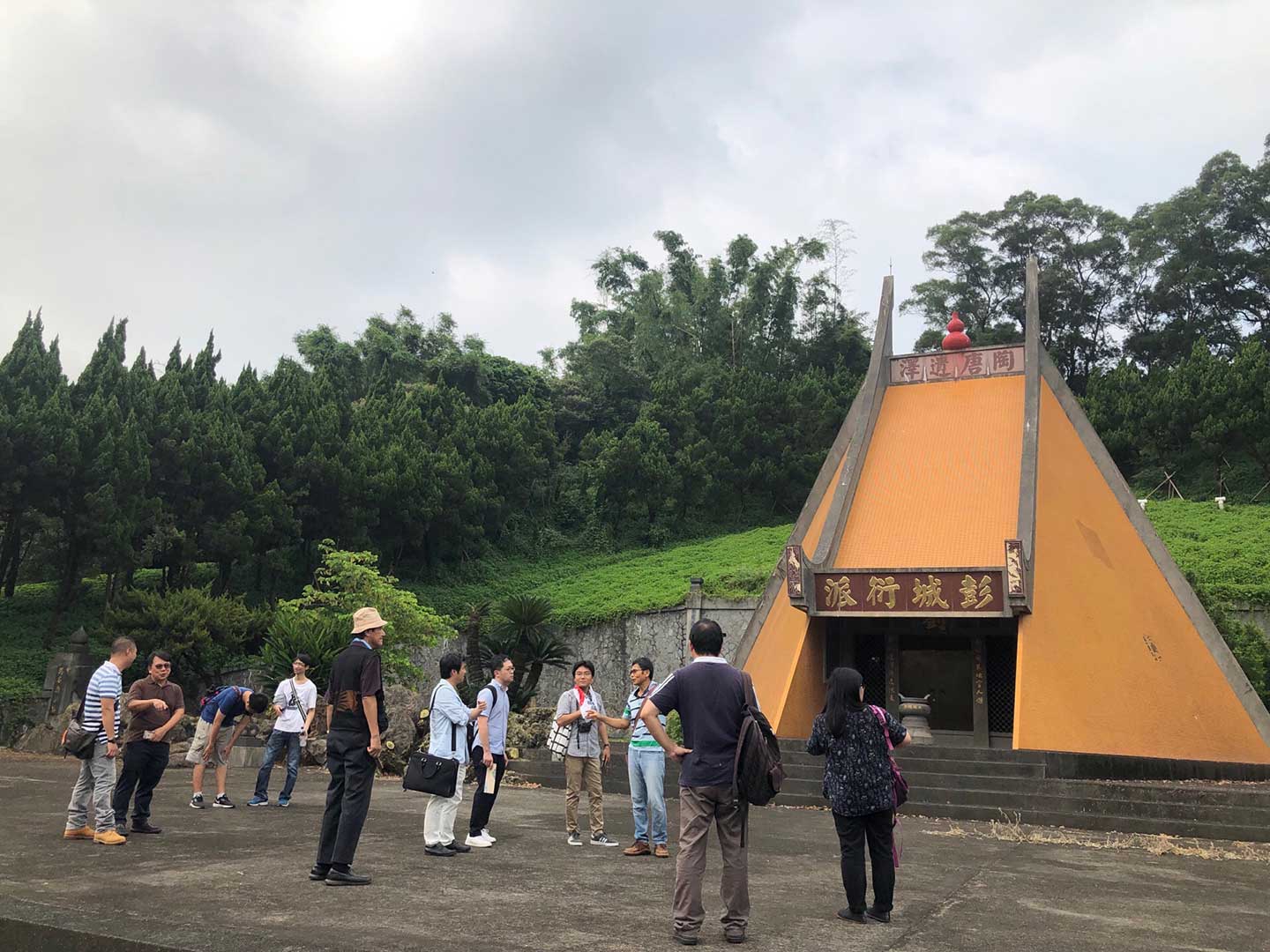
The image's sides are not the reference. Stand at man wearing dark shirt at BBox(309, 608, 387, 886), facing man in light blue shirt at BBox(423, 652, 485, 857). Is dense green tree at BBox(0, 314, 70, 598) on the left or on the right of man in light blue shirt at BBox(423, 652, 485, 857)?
left

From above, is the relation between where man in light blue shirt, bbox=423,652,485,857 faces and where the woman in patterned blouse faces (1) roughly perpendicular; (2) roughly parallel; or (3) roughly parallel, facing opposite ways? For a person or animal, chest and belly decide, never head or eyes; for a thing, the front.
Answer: roughly perpendicular

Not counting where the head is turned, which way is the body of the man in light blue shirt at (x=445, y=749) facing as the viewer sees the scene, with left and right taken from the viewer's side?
facing to the right of the viewer

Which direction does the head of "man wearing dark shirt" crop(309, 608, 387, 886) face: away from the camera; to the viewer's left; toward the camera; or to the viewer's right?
to the viewer's right

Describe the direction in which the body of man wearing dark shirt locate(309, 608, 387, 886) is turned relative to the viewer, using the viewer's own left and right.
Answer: facing away from the viewer and to the right of the viewer

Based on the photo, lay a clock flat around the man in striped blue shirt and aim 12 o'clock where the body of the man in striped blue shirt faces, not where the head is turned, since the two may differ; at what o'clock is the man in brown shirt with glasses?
The man in brown shirt with glasses is roughly at 10 o'clock from the man in striped blue shirt.

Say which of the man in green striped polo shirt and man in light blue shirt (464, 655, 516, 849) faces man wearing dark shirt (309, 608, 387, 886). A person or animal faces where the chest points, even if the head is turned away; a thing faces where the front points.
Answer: the man in green striped polo shirt

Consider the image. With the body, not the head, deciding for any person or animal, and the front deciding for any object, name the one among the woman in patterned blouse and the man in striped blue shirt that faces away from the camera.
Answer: the woman in patterned blouse

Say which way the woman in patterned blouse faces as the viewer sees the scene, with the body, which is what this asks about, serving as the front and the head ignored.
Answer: away from the camera

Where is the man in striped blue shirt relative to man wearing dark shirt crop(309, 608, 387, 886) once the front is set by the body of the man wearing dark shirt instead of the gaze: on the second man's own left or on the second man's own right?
on the second man's own left

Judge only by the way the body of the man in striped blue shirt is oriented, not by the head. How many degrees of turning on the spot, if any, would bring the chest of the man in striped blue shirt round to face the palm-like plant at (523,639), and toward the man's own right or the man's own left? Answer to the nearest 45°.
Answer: approximately 45° to the man's own left

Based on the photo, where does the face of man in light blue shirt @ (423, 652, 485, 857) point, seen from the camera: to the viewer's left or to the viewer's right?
to the viewer's right

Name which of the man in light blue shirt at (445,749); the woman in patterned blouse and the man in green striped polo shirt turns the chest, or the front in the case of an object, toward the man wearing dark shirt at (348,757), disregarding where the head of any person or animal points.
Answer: the man in green striped polo shirt
